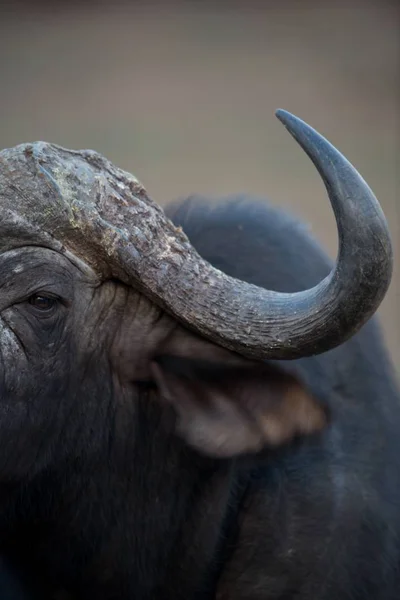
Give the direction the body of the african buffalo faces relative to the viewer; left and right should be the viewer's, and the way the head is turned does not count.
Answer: facing the viewer and to the left of the viewer
